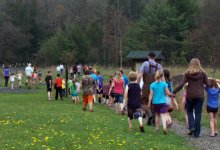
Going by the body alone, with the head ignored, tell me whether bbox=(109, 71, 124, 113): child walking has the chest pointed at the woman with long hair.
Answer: no

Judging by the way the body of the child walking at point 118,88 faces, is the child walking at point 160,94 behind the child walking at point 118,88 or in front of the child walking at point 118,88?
behind

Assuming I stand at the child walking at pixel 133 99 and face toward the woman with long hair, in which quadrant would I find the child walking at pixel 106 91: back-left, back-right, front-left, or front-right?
back-left

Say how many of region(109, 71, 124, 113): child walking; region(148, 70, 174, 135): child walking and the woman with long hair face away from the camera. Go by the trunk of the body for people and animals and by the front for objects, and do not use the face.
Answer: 3

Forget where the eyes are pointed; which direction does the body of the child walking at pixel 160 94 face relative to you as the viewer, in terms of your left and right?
facing away from the viewer

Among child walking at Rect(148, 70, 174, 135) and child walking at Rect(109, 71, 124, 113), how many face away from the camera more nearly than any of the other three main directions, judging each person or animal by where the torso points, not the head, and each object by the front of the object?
2

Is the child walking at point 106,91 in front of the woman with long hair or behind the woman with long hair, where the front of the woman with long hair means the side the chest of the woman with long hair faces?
in front

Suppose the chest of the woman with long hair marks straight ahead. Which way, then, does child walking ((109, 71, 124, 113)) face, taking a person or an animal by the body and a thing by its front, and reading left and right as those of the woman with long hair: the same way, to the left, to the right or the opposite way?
the same way

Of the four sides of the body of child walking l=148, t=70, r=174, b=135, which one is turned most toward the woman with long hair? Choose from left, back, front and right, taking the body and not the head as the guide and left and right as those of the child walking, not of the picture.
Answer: right

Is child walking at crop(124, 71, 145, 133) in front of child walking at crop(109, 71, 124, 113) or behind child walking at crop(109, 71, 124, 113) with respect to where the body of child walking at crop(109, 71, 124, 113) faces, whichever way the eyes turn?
behind

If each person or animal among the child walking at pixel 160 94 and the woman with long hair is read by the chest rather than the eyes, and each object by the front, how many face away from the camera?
2

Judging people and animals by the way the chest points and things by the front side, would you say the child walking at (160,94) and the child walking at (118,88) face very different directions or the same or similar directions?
same or similar directions

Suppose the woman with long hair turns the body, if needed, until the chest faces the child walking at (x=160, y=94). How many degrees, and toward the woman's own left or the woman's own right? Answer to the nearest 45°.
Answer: approximately 90° to the woman's own left

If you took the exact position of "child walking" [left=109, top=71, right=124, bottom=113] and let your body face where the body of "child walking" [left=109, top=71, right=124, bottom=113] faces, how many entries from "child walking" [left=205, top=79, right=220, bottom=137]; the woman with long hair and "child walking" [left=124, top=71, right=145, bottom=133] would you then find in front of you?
0

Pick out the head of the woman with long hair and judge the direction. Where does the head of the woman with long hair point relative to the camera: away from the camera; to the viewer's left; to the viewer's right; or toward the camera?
away from the camera

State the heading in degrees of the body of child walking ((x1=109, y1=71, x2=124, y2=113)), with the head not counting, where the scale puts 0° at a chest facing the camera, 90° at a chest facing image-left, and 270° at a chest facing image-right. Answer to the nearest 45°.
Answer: approximately 180°

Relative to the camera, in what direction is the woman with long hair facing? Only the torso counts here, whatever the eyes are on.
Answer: away from the camera
